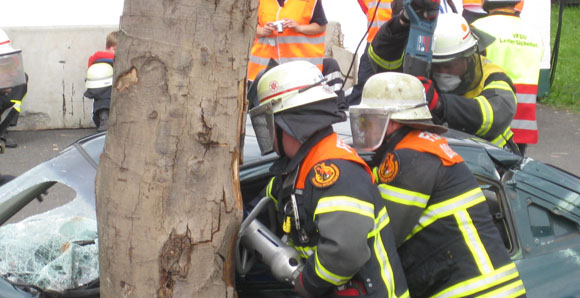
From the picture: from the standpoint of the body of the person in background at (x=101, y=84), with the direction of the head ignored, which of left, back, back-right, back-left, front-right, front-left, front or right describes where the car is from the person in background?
right

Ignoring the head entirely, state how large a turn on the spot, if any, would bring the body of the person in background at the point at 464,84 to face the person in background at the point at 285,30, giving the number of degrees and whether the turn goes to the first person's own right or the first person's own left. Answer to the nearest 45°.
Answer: approximately 90° to the first person's own right

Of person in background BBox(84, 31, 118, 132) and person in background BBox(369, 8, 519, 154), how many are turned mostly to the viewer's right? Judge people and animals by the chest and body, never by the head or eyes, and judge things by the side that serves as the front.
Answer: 1

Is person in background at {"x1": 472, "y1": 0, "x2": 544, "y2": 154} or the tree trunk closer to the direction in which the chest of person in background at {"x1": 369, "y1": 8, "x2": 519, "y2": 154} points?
the tree trunk

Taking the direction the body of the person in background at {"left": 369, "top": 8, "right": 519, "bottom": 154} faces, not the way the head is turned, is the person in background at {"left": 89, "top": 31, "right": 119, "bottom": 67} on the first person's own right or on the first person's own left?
on the first person's own right

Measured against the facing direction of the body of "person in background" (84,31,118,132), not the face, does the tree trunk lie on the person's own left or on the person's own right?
on the person's own right

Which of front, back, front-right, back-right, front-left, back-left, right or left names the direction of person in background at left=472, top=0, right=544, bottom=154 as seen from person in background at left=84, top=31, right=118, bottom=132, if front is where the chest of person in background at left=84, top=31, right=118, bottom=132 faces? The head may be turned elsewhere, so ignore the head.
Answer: front-right
